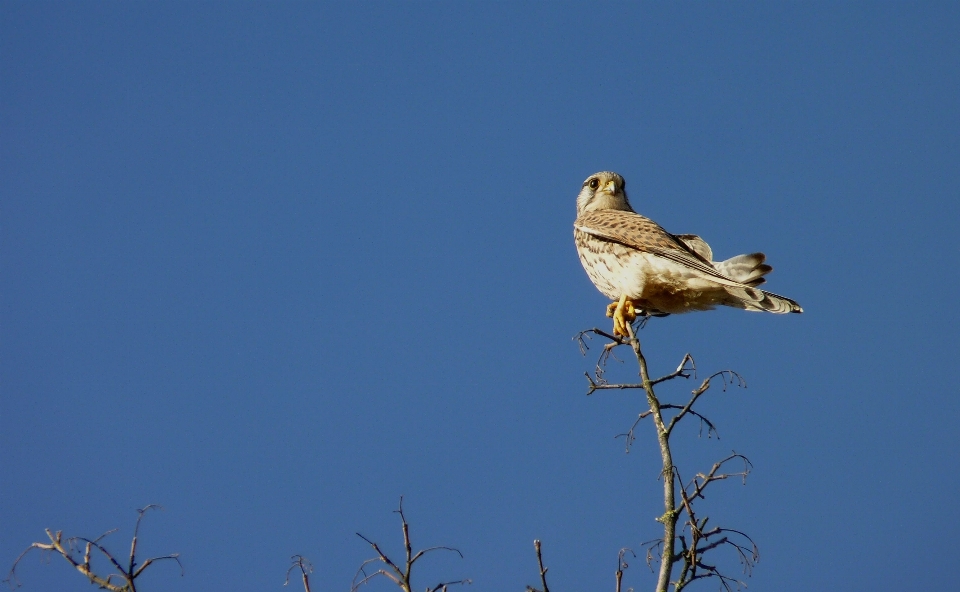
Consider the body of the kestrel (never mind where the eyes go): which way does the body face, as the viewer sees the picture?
to the viewer's left
